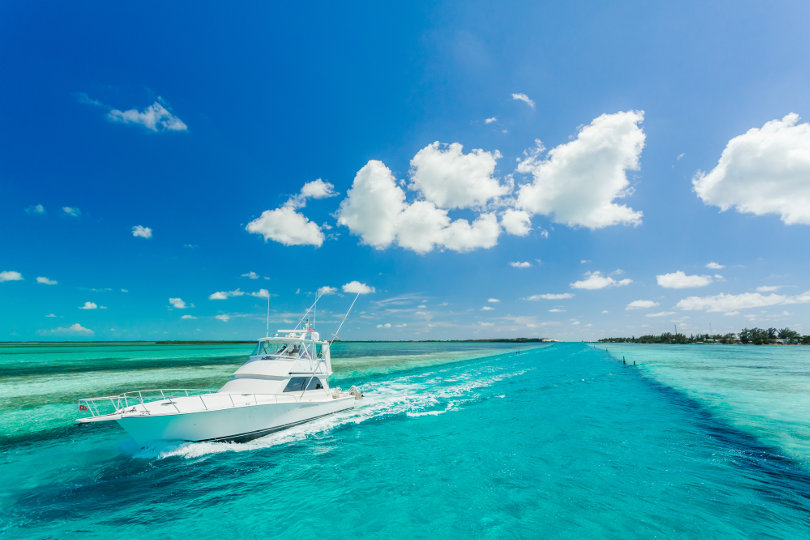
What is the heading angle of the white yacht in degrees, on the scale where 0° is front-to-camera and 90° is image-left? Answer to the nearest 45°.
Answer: approximately 45°
